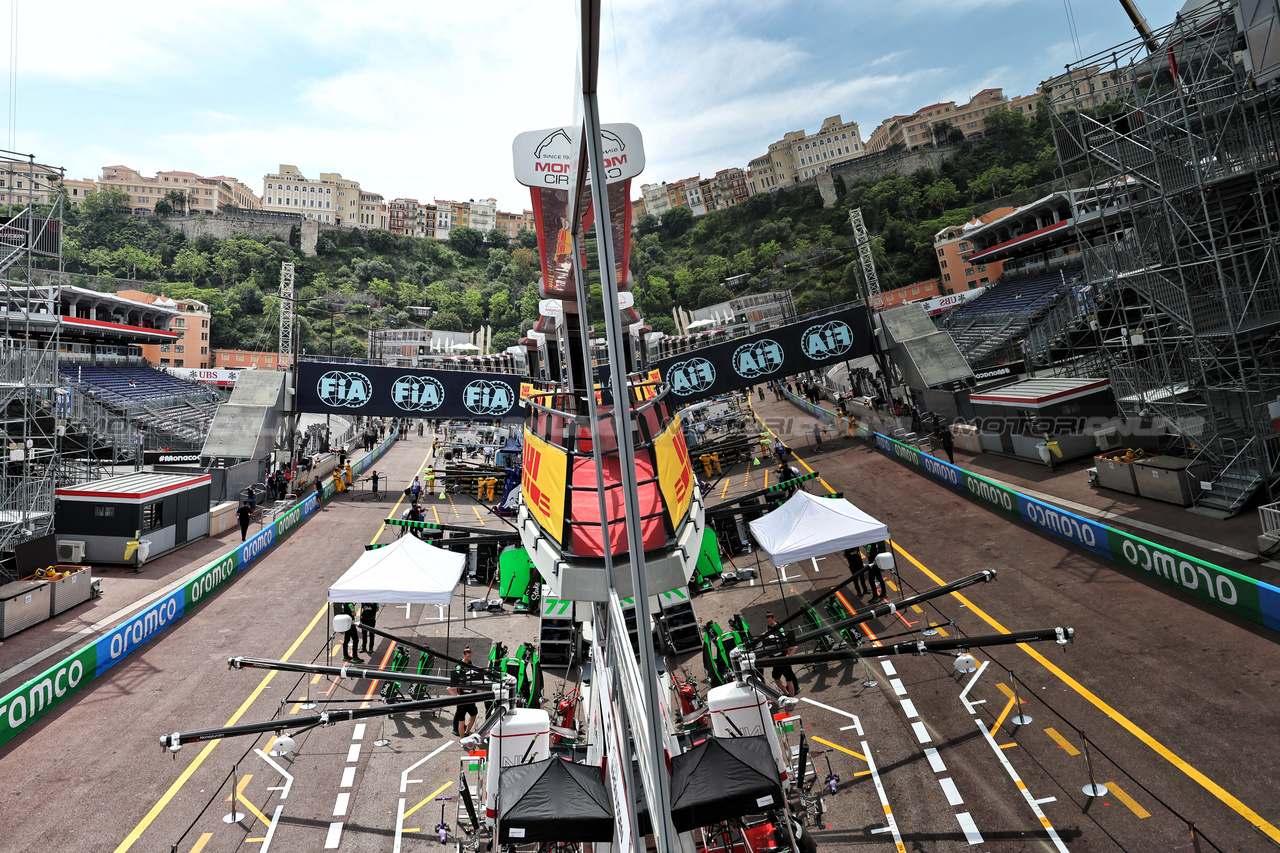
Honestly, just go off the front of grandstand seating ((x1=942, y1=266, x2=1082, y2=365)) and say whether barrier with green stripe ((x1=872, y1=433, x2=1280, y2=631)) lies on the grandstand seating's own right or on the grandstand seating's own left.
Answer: on the grandstand seating's own left

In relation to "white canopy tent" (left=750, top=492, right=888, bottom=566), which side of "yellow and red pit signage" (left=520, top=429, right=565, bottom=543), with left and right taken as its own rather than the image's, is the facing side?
back

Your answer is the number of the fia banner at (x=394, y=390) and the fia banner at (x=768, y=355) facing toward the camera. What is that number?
2

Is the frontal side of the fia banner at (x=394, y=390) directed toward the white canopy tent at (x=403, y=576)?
yes

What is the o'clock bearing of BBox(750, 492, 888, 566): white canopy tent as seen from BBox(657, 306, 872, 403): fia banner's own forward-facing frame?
The white canopy tent is roughly at 12 o'clock from the fia banner.

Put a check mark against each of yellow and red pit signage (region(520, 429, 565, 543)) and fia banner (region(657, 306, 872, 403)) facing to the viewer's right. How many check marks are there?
0

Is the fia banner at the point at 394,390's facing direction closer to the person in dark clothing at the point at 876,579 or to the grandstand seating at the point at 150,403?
the person in dark clothing

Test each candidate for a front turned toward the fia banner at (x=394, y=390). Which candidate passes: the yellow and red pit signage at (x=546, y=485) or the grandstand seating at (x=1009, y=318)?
the grandstand seating

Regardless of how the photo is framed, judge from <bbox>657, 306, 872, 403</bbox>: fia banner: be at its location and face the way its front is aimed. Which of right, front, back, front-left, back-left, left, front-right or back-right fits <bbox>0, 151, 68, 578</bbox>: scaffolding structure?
front-right

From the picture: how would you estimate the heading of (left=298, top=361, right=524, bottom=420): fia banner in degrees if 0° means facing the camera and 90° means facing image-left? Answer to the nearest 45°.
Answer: approximately 0°

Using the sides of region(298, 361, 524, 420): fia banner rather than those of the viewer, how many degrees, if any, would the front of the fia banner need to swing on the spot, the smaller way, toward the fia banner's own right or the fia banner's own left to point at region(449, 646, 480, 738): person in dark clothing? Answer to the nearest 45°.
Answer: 0° — it already faces them
